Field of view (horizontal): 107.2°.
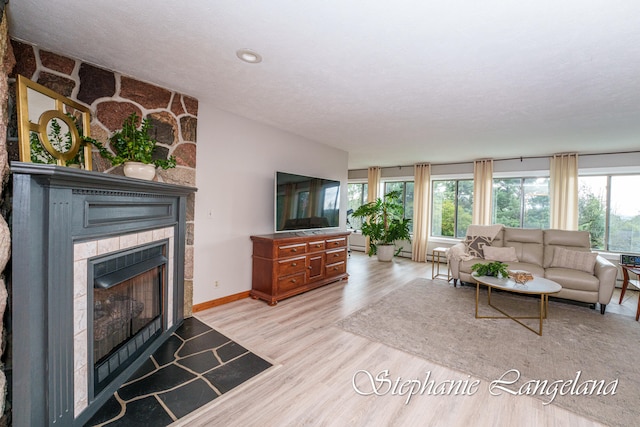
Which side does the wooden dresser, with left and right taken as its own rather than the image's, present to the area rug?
front

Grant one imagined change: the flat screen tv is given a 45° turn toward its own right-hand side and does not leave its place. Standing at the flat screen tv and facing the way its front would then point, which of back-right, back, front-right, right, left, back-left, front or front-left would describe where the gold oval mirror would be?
front-right

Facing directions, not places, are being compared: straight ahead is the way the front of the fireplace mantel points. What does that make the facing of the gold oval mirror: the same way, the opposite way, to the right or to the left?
the same way

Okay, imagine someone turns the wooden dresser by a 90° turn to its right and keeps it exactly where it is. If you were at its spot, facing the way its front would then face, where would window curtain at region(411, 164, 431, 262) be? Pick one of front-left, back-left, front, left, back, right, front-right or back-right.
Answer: back

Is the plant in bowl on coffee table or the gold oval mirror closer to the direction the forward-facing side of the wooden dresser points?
the plant in bowl on coffee table

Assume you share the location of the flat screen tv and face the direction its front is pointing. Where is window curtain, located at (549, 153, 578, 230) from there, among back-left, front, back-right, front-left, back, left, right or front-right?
front-left

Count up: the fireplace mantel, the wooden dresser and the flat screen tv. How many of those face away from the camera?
0

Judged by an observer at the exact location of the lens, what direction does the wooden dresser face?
facing the viewer and to the right of the viewer

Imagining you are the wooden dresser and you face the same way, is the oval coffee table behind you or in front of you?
in front

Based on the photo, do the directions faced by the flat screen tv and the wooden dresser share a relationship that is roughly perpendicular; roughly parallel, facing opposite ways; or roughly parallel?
roughly parallel

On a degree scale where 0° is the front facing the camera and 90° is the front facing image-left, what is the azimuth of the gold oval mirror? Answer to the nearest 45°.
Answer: approximately 315°

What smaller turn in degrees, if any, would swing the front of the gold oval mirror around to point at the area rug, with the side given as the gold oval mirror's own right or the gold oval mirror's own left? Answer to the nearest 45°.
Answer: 0° — it already faces it

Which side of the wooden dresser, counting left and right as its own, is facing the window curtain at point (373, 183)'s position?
left

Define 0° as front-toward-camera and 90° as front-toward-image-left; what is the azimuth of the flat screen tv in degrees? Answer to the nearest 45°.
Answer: approximately 315°
